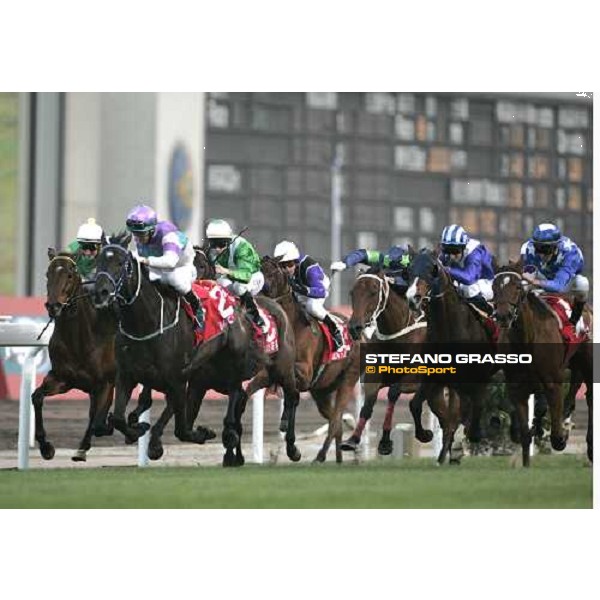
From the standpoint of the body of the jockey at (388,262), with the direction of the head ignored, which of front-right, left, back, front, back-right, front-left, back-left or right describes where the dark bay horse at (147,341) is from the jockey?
front

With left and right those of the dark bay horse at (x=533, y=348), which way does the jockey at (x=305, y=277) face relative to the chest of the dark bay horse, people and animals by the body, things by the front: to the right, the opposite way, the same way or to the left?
the same way

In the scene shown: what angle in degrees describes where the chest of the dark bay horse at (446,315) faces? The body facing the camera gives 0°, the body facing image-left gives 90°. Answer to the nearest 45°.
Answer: approximately 45°

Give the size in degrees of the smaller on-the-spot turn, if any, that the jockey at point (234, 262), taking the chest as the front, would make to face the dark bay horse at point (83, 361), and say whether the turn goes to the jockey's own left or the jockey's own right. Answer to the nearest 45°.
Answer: approximately 45° to the jockey's own right

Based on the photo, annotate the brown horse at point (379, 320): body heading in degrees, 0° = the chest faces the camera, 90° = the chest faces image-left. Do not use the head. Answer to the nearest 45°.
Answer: approximately 45°

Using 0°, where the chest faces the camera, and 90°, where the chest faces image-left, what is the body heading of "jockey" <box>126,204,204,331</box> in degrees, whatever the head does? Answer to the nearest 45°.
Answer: approximately 45°

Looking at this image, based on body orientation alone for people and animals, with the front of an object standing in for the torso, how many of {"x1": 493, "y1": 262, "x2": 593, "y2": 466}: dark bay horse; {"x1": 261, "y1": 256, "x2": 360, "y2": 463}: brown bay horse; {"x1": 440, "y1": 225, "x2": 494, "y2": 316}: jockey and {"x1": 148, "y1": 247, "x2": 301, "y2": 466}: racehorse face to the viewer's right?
0

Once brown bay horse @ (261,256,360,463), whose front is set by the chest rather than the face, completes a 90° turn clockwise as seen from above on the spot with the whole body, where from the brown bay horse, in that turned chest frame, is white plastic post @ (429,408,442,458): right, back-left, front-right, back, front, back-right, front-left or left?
back-right

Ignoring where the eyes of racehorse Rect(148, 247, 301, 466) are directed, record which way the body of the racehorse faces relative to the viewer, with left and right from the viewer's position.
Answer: facing the viewer and to the left of the viewer

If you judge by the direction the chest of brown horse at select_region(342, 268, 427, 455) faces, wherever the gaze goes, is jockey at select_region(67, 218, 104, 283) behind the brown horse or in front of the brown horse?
in front

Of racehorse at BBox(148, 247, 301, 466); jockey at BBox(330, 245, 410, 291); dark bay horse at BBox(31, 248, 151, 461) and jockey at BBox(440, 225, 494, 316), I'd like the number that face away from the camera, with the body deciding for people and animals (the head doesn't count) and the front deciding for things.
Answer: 0

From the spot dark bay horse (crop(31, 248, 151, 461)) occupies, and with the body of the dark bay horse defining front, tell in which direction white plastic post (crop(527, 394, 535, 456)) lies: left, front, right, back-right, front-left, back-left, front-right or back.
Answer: back-left

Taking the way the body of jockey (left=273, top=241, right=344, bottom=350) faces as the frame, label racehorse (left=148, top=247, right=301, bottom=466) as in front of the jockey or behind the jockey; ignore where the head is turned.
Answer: in front

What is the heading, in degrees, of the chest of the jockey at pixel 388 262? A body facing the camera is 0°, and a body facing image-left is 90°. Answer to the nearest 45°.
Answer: approximately 45°

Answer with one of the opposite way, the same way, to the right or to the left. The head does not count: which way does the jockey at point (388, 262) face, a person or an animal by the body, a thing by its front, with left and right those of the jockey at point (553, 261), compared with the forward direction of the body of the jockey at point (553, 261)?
the same way

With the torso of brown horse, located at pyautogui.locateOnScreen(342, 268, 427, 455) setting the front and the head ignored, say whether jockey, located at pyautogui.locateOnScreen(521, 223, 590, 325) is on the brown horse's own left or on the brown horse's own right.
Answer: on the brown horse's own left
